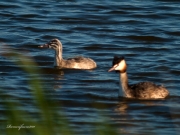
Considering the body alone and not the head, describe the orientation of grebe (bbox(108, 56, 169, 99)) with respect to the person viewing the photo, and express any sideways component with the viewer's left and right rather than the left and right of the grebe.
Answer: facing to the left of the viewer

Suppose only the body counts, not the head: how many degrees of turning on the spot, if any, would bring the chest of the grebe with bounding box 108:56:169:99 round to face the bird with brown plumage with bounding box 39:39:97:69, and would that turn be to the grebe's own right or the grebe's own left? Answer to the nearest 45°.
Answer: approximately 45° to the grebe's own right
